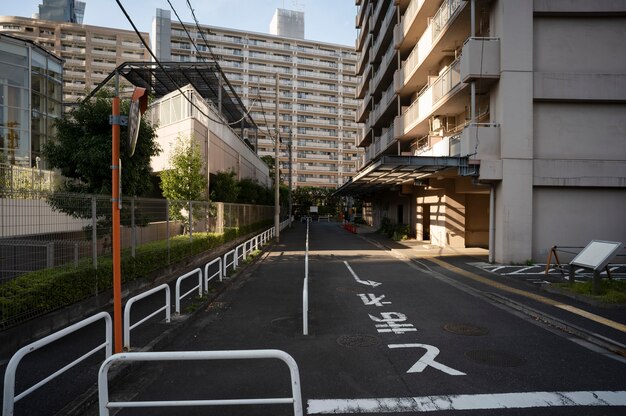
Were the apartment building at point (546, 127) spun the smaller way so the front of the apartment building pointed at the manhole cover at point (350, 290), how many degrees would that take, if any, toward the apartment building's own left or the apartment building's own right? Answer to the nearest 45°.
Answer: approximately 45° to the apartment building's own left

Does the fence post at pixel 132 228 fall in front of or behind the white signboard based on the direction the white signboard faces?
in front

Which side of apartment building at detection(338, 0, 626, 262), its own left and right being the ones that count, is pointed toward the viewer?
left

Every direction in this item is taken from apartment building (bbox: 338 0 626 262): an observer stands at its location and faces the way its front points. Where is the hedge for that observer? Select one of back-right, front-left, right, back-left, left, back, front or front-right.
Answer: front-left

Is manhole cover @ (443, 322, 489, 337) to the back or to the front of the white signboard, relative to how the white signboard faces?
to the front

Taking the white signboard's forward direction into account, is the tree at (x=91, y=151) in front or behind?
in front

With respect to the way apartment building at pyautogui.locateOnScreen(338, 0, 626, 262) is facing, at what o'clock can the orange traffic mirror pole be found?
The orange traffic mirror pole is roughly at 10 o'clock from the apartment building.

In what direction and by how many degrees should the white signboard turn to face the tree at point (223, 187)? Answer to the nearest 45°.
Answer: approximately 45° to its right

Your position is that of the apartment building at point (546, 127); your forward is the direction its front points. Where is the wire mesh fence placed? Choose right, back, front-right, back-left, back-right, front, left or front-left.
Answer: front-left

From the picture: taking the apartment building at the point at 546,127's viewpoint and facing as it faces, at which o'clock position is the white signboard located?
The white signboard is roughly at 9 o'clock from the apartment building.
